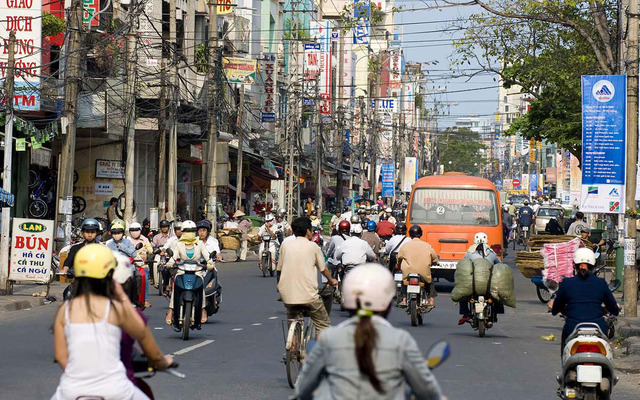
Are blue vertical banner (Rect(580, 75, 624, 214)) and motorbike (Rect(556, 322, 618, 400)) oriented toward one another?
yes

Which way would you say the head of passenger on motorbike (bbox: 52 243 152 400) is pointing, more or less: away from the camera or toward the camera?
away from the camera

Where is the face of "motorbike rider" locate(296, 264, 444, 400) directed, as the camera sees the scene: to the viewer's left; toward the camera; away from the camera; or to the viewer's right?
away from the camera

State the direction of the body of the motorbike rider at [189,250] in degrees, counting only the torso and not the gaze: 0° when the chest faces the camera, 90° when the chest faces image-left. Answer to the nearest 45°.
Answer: approximately 0°

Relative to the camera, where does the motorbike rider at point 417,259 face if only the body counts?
away from the camera

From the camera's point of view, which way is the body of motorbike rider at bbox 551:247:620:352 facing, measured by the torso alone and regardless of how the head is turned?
away from the camera
